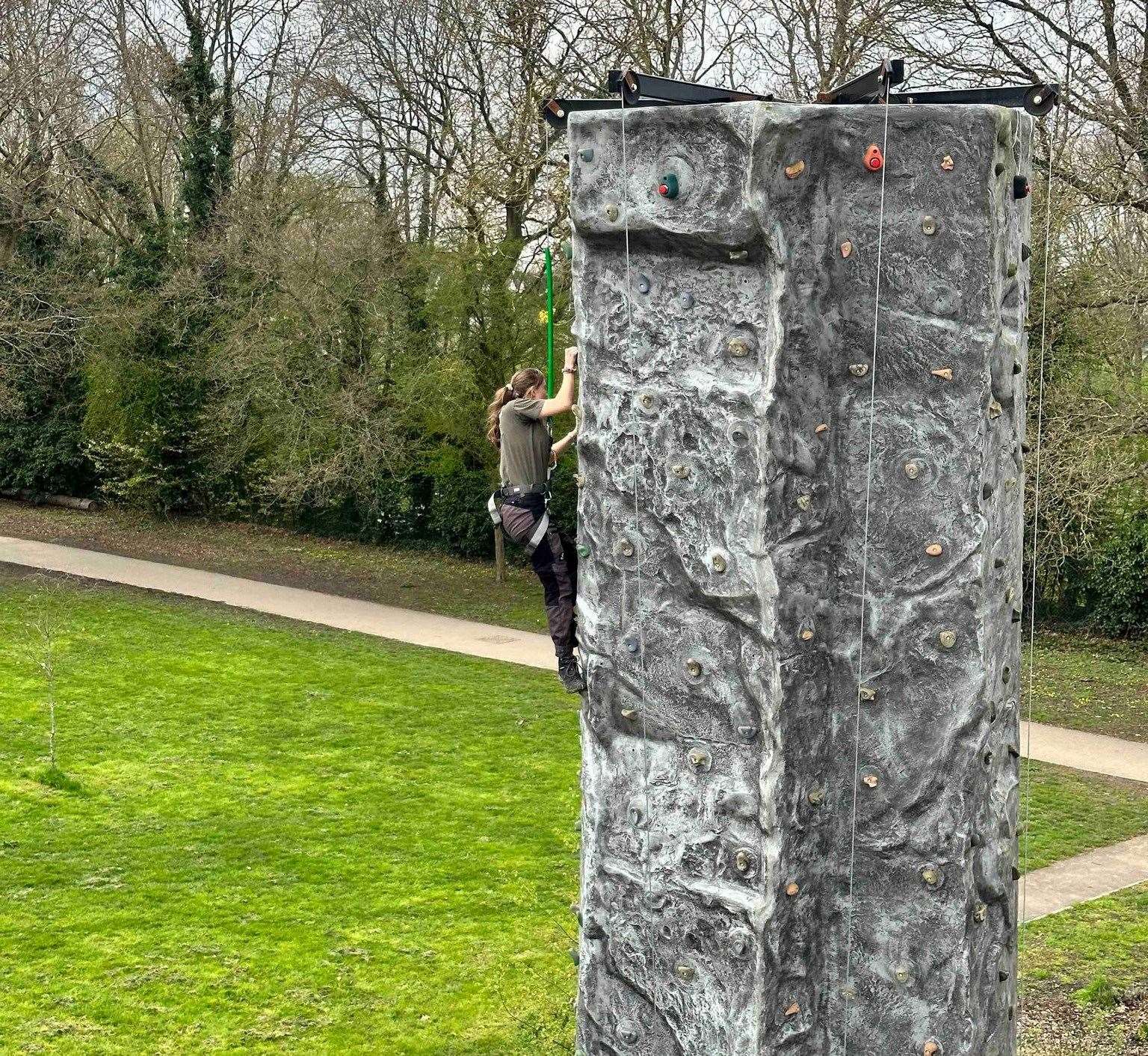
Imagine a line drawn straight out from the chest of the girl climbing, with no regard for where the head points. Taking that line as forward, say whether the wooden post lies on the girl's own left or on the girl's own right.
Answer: on the girl's own left

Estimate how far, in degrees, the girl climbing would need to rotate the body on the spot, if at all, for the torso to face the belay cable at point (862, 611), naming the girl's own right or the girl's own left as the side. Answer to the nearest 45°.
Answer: approximately 45° to the girl's own right

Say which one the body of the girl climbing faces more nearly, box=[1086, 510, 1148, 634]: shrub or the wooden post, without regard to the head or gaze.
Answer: the shrub

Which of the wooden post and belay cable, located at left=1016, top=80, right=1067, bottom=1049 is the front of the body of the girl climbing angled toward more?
the belay cable

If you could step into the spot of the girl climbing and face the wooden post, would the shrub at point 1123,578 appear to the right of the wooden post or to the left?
right

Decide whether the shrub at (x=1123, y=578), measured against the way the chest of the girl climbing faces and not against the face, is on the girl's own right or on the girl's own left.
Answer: on the girl's own left

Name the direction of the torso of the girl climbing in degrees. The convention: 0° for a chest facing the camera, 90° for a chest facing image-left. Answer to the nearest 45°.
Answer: approximately 270°

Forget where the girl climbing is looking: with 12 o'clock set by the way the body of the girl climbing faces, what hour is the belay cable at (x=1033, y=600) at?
The belay cable is roughly at 11 o'clock from the girl climbing.
